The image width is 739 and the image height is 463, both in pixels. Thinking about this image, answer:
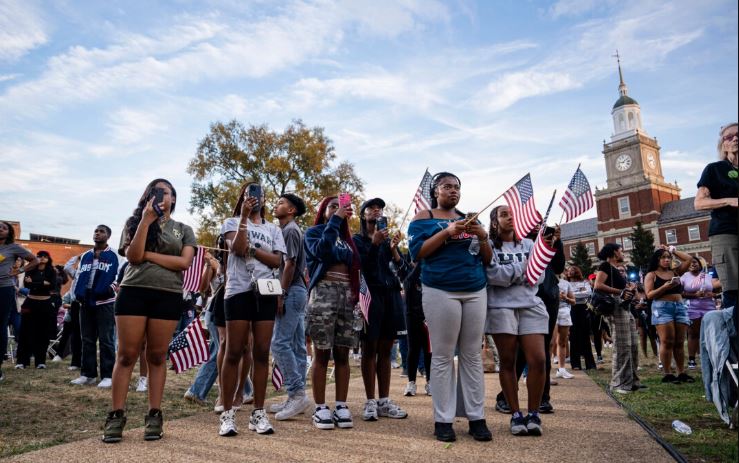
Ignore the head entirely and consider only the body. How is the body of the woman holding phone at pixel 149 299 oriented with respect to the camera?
toward the camera

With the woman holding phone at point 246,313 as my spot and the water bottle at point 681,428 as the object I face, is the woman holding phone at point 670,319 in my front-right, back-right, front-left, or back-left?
front-left

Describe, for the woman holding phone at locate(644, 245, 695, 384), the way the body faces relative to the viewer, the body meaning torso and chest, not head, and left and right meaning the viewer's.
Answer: facing the viewer and to the right of the viewer

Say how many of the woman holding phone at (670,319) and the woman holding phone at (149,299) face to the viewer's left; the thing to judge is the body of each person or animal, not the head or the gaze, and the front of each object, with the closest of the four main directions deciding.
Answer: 0

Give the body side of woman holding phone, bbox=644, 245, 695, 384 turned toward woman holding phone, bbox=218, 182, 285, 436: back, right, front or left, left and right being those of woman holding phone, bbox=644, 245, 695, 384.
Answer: right

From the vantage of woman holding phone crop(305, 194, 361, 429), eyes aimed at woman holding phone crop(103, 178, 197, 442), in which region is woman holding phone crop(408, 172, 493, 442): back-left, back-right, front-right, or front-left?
back-left

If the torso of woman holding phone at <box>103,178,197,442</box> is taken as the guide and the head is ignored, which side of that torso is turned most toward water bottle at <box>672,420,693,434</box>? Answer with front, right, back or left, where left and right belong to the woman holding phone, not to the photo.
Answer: left

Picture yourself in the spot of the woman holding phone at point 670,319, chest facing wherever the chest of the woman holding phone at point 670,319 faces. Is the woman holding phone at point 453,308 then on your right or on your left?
on your right

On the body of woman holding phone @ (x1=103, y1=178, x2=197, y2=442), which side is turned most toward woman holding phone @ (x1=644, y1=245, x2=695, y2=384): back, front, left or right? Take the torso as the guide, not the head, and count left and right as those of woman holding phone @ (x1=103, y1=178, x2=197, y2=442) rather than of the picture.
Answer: left

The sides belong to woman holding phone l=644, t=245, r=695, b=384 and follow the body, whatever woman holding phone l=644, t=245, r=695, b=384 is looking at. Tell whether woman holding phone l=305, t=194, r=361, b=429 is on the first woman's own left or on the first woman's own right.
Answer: on the first woman's own right
